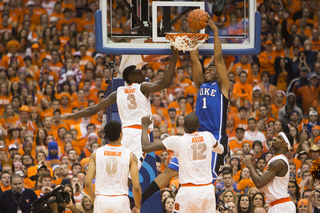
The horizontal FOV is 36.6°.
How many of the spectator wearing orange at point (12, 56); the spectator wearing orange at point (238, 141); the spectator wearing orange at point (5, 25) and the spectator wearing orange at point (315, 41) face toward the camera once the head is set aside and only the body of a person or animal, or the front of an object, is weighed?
4

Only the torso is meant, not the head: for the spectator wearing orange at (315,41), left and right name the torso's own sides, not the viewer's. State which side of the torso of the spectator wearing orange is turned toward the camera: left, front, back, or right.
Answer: front

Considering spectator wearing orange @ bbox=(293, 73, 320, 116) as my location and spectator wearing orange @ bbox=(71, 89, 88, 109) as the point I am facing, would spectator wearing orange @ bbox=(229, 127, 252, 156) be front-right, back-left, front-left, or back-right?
front-left

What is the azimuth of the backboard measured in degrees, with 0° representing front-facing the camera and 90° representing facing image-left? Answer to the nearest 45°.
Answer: approximately 0°

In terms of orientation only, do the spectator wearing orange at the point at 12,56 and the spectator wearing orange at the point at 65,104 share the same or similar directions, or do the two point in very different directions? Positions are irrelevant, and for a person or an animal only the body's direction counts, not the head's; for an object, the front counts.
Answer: same or similar directions

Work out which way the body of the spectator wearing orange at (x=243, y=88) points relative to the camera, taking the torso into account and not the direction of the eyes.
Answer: toward the camera

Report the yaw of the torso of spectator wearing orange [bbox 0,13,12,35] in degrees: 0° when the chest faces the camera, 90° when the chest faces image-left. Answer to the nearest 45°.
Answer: approximately 0°

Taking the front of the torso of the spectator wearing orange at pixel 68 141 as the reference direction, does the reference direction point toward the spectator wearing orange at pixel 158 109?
no

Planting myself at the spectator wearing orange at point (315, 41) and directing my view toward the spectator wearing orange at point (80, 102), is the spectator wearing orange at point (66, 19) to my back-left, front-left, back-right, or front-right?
front-right

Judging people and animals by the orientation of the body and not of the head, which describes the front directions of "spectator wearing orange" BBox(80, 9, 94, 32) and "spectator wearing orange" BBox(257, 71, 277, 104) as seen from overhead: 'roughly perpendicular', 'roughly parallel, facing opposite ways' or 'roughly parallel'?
roughly parallel

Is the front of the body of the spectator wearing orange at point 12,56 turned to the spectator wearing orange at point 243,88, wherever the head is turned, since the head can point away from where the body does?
no

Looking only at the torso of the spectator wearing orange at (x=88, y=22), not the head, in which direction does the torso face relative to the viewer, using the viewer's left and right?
facing the viewer

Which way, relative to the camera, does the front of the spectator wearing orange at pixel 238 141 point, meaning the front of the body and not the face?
toward the camera

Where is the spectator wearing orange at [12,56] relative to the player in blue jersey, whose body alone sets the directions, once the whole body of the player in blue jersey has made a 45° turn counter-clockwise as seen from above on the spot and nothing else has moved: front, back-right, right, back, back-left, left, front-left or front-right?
back-right

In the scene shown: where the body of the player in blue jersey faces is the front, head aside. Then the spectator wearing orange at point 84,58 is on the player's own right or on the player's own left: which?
on the player's own right

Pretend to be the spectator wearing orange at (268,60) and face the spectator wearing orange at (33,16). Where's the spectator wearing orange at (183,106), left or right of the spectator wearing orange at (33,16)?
left

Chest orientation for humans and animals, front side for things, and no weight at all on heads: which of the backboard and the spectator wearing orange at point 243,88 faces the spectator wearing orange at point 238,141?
the spectator wearing orange at point 243,88

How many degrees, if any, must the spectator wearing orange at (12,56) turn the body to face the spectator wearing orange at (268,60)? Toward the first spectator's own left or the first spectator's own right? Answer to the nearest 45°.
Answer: approximately 90° to the first spectator's own left

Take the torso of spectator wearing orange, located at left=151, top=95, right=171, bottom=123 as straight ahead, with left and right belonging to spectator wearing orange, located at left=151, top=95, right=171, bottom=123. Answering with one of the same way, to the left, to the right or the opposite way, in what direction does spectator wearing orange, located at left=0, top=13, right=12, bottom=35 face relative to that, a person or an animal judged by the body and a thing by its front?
the same way
